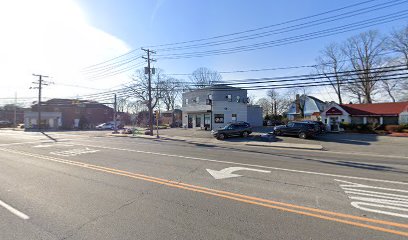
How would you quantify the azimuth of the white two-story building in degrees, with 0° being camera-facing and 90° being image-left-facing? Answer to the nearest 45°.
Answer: approximately 45°

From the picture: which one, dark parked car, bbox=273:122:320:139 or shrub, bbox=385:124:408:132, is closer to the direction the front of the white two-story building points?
the dark parked car

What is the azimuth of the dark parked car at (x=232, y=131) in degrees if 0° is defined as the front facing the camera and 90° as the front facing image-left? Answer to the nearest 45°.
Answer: approximately 45°

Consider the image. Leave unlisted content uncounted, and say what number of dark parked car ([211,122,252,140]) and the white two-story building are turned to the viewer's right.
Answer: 0

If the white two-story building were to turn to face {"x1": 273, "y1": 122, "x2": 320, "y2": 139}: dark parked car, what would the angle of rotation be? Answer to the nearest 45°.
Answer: approximately 90° to its left

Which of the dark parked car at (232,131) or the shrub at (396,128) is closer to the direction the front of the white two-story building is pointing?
the dark parked car

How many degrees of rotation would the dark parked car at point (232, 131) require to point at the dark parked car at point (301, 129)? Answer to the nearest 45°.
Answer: approximately 135° to its left

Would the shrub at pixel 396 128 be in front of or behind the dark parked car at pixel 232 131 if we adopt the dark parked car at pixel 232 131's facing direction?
behind

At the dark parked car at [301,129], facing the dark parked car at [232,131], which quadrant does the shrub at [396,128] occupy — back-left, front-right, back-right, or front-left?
back-right

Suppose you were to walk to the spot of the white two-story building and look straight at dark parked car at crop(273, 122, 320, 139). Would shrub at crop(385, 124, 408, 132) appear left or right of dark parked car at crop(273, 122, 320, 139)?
left

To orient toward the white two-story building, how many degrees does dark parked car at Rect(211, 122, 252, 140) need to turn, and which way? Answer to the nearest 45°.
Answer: approximately 135° to its right
